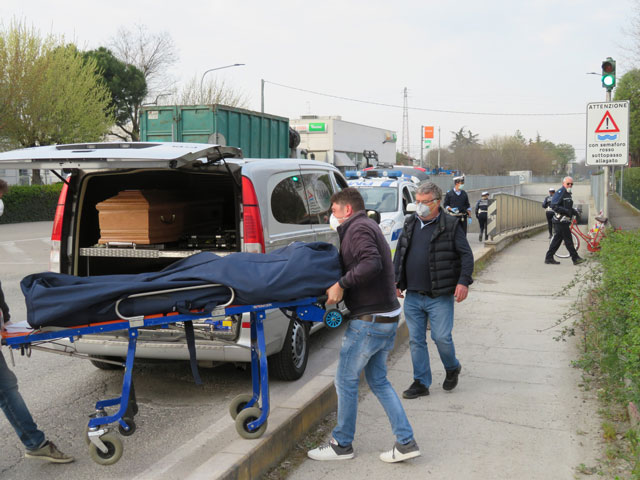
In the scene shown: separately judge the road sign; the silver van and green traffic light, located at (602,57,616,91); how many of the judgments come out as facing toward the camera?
2

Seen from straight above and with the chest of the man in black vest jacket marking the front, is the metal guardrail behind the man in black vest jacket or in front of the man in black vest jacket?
behind

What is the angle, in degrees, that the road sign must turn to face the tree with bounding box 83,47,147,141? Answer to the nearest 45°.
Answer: approximately 135° to its right

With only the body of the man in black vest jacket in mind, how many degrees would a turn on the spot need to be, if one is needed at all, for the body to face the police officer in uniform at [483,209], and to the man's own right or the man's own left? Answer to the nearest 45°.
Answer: approximately 135° to the man's own right

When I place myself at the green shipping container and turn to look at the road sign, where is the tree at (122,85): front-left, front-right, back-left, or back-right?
back-left

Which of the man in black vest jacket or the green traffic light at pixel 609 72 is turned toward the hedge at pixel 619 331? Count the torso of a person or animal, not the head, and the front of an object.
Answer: the green traffic light

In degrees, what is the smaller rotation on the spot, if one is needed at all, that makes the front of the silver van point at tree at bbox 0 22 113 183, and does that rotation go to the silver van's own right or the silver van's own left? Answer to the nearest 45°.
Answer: approximately 45° to the silver van's own left

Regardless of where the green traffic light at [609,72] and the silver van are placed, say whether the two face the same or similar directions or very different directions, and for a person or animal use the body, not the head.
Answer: very different directions

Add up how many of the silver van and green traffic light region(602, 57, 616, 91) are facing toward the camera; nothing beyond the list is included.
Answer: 1
